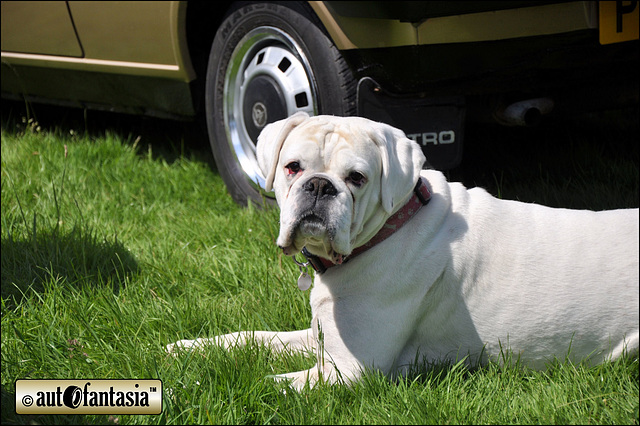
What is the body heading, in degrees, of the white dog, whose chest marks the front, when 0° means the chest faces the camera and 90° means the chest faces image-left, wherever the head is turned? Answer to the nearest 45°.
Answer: approximately 90°

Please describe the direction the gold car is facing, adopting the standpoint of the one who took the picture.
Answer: facing away from the viewer and to the left of the viewer

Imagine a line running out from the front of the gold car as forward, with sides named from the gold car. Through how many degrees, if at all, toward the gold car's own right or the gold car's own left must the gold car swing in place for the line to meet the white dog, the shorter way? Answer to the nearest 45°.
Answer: approximately 135° to the gold car's own left

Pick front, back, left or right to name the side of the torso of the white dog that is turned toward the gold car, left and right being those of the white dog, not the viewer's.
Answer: right

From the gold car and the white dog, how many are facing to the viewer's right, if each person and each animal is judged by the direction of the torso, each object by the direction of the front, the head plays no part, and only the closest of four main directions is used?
0
